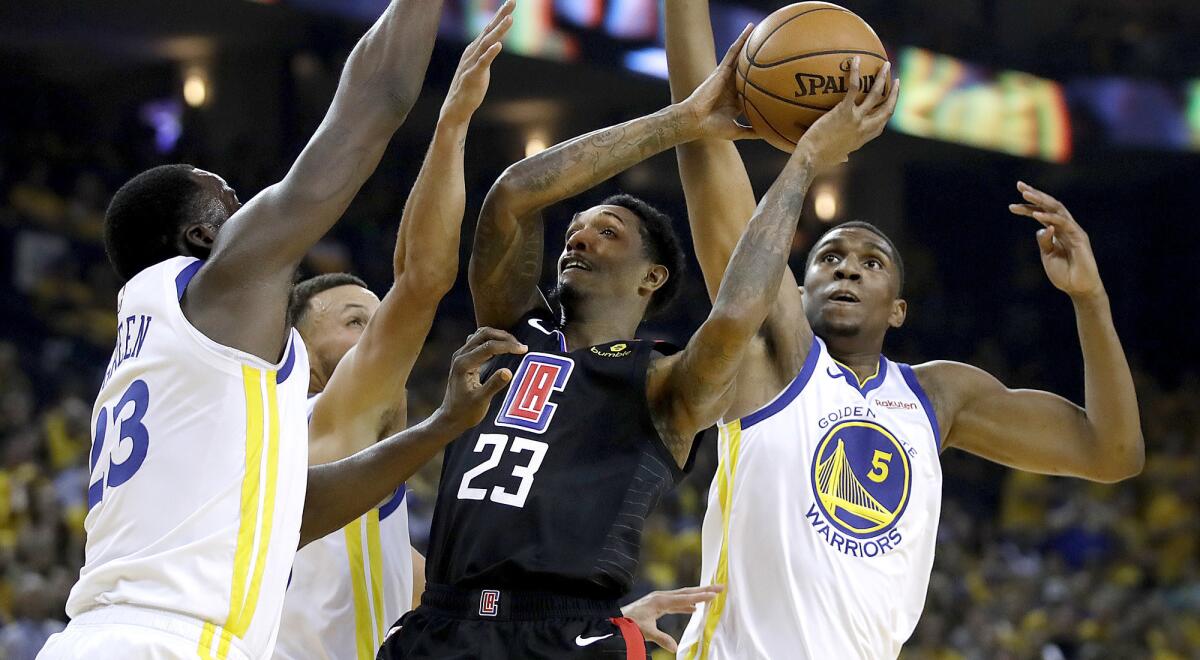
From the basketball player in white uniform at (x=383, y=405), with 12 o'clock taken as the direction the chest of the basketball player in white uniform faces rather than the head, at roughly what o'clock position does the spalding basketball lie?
The spalding basketball is roughly at 12 o'clock from the basketball player in white uniform.

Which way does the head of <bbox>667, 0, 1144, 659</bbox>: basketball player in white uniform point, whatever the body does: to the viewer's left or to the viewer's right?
to the viewer's left

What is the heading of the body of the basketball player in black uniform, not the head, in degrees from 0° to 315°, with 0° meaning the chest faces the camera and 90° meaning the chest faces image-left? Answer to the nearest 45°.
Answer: approximately 45°

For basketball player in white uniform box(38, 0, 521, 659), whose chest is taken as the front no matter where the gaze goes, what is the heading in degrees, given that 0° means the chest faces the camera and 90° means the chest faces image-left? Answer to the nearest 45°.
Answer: approximately 225°

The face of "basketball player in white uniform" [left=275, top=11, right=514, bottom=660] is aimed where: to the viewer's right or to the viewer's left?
to the viewer's right

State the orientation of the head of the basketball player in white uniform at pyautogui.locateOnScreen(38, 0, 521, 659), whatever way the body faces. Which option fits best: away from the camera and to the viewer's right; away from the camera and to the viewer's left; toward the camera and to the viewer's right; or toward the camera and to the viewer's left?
away from the camera and to the viewer's right

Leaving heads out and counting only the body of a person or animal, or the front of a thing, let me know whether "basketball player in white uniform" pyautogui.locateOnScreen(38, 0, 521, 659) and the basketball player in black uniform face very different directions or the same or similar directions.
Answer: very different directions

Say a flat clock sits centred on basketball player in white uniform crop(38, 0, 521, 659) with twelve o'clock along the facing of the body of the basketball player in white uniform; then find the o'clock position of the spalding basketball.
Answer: The spalding basketball is roughly at 1 o'clock from the basketball player in white uniform.

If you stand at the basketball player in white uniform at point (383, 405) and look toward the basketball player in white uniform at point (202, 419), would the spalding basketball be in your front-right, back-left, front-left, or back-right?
back-left

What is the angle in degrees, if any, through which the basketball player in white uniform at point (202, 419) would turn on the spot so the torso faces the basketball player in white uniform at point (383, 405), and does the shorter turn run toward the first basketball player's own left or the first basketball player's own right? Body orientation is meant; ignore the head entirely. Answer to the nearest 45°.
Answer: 0° — they already face them

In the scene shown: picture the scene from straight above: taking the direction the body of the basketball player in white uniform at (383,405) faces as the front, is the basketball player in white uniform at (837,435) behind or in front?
in front

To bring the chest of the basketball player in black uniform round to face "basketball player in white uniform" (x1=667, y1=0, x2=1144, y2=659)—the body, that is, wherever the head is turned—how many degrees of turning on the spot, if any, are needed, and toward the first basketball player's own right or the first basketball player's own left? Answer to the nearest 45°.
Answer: approximately 180°

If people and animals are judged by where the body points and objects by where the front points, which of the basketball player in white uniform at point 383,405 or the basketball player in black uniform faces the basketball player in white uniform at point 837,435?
the basketball player in white uniform at point 383,405

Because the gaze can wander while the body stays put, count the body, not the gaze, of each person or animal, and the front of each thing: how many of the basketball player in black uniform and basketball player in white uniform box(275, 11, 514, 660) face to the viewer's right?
1

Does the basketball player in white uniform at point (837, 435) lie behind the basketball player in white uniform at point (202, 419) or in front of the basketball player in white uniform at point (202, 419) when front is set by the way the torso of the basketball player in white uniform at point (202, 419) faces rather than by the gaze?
in front

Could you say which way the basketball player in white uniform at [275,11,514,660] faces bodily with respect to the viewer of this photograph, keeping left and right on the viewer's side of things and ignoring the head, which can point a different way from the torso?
facing to the right of the viewer
